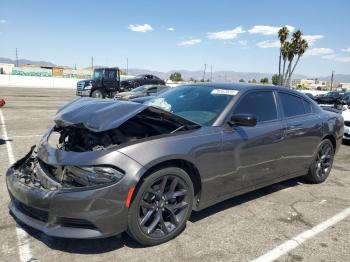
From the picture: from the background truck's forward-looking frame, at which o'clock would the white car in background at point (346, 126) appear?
The white car in background is roughly at 10 o'clock from the background truck.

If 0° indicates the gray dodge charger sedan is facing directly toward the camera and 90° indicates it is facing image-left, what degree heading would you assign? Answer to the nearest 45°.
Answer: approximately 45°

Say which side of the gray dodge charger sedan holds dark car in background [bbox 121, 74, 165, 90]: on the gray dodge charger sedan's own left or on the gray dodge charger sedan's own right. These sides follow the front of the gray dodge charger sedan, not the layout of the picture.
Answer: on the gray dodge charger sedan's own right

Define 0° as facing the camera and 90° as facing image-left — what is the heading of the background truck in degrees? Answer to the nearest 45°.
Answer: approximately 45°

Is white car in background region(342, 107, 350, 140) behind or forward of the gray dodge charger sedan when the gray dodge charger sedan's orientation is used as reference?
behind

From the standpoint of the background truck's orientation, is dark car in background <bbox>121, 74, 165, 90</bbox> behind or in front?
behind

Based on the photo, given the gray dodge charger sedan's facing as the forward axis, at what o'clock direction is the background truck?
The background truck is roughly at 4 o'clock from the gray dodge charger sedan.

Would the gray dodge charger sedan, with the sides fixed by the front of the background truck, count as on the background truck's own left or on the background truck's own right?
on the background truck's own left
